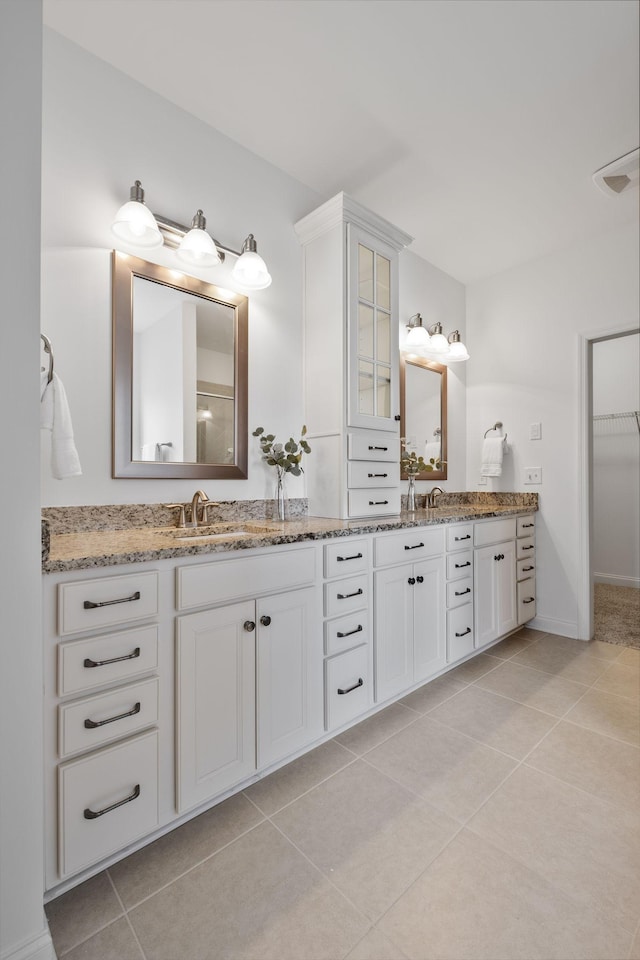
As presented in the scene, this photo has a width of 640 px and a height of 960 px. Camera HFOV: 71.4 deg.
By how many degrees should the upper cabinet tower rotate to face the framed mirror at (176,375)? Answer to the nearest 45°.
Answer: approximately 90° to its right

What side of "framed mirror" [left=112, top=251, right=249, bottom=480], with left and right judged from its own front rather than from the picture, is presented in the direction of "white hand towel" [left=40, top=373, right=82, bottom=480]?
right

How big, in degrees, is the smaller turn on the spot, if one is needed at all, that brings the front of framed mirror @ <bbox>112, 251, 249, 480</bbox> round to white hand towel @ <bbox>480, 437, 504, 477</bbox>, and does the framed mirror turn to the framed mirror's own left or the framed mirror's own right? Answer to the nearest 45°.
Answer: approximately 45° to the framed mirror's own left

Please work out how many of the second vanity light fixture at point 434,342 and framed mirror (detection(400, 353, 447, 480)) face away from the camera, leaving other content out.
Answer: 0

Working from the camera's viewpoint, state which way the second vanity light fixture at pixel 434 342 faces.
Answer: facing the viewer and to the right of the viewer

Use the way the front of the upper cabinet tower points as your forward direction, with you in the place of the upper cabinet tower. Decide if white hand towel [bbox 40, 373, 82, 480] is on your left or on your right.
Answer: on your right

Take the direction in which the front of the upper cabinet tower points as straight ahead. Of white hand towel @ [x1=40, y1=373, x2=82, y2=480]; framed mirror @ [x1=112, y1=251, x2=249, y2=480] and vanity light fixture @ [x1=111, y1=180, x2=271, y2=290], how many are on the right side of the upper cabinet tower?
3

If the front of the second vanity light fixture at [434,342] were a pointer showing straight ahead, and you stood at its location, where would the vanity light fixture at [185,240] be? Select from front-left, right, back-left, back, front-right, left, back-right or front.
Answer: right

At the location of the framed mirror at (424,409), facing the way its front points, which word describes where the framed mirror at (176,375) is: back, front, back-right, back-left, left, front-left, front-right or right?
right

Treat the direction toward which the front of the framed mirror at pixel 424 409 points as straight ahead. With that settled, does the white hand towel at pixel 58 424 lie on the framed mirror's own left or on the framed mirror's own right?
on the framed mirror's own right

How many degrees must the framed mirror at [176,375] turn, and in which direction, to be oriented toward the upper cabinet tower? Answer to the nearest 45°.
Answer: approximately 45° to its left
